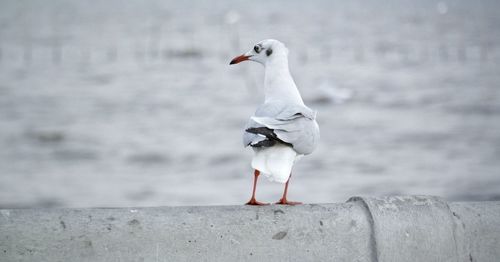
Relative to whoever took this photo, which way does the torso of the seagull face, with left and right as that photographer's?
facing away from the viewer and to the right of the viewer
